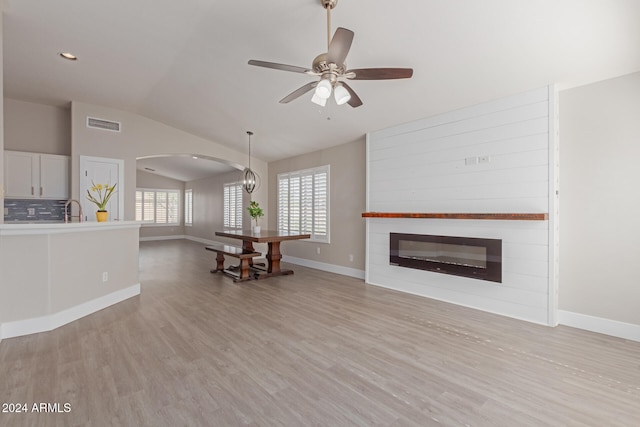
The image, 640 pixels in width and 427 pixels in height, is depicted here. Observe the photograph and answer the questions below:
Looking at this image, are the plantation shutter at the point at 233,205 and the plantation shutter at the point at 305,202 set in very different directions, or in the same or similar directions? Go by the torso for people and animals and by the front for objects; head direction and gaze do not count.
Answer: same or similar directions

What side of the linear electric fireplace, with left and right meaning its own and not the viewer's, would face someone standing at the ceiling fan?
front

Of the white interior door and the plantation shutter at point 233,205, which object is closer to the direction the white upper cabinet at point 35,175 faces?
the white interior door

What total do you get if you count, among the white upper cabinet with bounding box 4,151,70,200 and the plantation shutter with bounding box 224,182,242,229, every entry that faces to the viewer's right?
0

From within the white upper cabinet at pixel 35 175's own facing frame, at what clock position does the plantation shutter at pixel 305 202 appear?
The plantation shutter is roughly at 10 o'clock from the white upper cabinet.

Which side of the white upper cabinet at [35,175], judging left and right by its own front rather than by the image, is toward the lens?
front

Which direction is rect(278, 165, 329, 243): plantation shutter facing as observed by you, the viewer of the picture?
facing the viewer and to the left of the viewer

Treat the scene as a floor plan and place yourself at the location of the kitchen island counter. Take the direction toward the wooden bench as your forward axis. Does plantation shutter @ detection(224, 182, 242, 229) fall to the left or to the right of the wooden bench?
left

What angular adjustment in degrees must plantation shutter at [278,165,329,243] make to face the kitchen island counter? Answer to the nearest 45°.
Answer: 0° — it already faces it

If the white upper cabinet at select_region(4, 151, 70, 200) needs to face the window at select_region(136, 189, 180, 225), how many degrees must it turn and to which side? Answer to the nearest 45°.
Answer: approximately 135° to its left

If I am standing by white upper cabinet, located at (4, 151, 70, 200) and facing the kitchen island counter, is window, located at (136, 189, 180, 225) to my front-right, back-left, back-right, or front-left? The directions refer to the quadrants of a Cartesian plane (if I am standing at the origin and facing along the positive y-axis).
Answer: back-left
